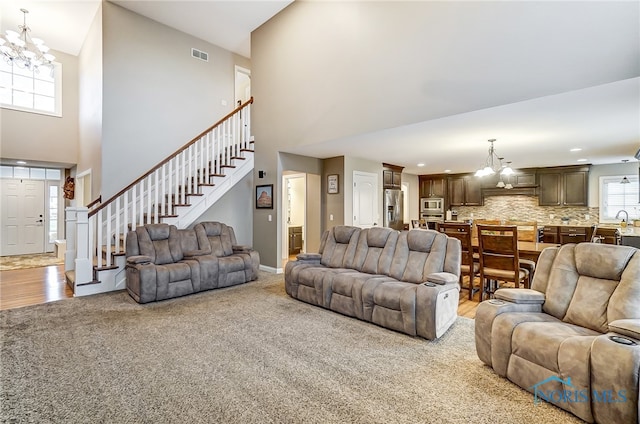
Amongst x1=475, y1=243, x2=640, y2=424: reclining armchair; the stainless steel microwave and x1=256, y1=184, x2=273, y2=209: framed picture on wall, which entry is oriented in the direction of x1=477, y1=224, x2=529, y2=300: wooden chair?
the stainless steel microwave

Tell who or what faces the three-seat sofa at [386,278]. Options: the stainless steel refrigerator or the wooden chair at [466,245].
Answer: the stainless steel refrigerator

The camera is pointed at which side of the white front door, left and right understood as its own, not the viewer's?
front

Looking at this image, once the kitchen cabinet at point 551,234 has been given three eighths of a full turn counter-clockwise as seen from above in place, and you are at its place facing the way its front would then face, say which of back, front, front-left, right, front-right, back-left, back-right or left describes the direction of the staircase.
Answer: back

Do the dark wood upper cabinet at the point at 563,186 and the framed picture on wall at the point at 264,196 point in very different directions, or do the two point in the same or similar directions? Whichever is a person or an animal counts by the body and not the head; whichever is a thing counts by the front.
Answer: same or similar directions

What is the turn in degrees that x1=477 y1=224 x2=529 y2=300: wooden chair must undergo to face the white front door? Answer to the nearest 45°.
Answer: approximately 135° to its left

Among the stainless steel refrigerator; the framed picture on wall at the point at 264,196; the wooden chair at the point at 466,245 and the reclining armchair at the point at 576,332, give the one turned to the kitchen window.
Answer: the wooden chair

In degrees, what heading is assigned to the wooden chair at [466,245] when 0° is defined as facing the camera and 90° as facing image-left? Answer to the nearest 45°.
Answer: approximately 225°

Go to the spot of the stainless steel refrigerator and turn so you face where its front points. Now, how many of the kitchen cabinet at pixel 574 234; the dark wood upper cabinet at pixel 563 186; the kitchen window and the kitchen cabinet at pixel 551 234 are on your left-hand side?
4

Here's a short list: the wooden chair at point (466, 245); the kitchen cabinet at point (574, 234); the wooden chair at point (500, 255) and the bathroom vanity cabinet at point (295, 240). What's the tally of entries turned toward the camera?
2

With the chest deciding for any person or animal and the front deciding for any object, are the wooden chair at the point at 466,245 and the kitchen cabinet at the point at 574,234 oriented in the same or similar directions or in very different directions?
very different directions

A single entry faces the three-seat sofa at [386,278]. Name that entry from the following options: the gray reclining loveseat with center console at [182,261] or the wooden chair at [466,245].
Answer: the gray reclining loveseat with center console at [182,261]

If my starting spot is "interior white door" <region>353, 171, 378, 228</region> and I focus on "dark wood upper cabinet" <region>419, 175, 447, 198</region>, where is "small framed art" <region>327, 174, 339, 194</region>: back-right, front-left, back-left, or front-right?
back-left

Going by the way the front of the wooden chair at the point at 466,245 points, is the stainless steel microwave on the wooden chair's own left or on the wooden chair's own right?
on the wooden chair's own left

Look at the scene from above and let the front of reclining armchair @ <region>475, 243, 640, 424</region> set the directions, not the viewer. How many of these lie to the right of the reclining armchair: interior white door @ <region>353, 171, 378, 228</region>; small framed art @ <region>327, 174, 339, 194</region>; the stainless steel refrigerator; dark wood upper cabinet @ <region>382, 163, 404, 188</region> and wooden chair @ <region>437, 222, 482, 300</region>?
5

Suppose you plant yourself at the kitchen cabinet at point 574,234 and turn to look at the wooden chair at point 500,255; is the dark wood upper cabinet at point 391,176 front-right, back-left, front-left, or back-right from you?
front-right

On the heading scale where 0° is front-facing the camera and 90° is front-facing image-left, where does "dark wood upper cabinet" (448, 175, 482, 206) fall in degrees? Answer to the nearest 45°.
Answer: approximately 0°

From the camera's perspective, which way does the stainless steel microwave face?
toward the camera

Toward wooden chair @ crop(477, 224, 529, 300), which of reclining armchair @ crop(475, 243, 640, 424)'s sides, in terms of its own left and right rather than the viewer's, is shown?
right

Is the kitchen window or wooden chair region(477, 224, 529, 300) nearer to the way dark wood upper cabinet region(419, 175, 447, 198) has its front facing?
the wooden chair

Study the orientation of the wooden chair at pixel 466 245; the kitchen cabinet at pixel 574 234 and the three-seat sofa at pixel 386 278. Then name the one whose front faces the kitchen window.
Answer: the wooden chair

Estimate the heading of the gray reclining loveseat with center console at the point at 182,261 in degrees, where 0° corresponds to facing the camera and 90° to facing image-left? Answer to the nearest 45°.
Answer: approximately 315°

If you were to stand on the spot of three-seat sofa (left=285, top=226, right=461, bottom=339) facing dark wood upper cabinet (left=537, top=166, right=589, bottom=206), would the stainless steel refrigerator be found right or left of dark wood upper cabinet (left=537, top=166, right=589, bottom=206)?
left

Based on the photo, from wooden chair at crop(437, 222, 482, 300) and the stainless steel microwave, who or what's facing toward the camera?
the stainless steel microwave
